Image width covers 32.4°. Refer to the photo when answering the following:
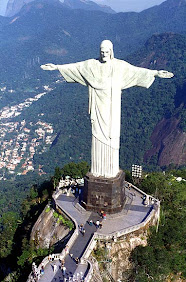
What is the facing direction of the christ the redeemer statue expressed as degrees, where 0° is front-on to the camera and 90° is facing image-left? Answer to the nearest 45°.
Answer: approximately 0°
